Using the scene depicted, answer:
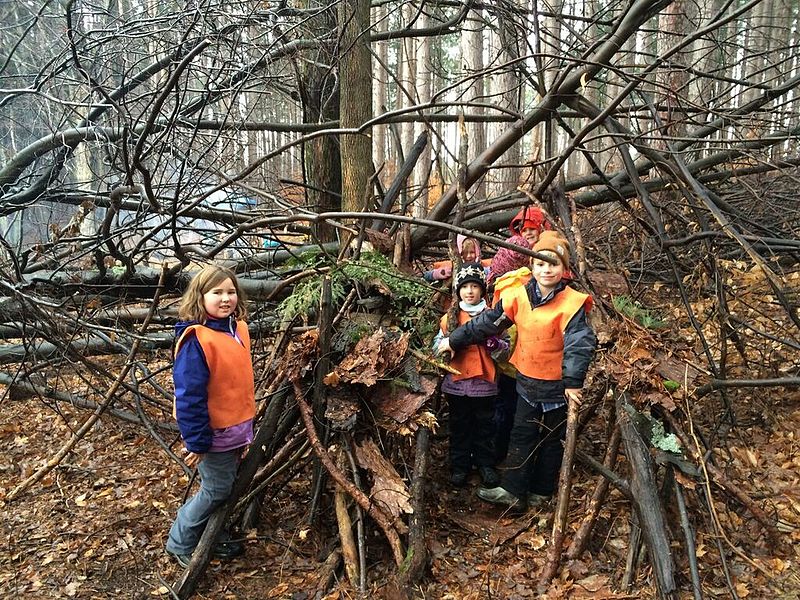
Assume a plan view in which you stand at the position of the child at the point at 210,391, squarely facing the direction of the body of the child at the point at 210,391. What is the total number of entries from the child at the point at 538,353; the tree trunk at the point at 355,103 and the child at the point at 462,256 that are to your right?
0

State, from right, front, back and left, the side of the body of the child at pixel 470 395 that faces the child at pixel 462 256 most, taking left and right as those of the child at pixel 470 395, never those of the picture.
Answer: back

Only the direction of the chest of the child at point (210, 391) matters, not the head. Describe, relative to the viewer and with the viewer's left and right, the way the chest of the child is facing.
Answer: facing the viewer and to the right of the viewer

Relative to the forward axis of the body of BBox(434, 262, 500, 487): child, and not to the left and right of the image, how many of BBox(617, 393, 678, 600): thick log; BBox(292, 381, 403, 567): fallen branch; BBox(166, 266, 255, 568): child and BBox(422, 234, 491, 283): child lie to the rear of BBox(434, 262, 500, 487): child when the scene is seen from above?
1

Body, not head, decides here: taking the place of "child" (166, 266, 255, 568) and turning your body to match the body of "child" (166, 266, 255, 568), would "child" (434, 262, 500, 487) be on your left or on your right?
on your left

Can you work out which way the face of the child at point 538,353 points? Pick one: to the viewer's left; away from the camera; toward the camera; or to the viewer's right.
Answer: toward the camera

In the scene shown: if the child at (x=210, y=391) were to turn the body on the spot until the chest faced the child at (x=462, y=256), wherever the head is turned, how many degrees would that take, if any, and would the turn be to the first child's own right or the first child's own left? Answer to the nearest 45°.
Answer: approximately 90° to the first child's own left

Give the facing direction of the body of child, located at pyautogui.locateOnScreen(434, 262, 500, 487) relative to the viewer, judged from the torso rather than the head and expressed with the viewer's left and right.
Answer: facing the viewer

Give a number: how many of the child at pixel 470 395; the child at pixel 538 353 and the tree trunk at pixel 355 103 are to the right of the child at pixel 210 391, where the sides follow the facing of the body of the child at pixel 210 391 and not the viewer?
0

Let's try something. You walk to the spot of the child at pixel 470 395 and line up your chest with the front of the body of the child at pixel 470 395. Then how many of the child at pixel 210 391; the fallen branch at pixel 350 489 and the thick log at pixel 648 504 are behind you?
0

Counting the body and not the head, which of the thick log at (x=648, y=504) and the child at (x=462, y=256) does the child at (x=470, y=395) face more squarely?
the thick log

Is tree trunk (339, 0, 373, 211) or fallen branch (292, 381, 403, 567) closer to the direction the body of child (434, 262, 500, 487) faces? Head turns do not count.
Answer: the fallen branch

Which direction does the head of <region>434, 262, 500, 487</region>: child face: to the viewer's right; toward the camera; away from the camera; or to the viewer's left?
toward the camera
